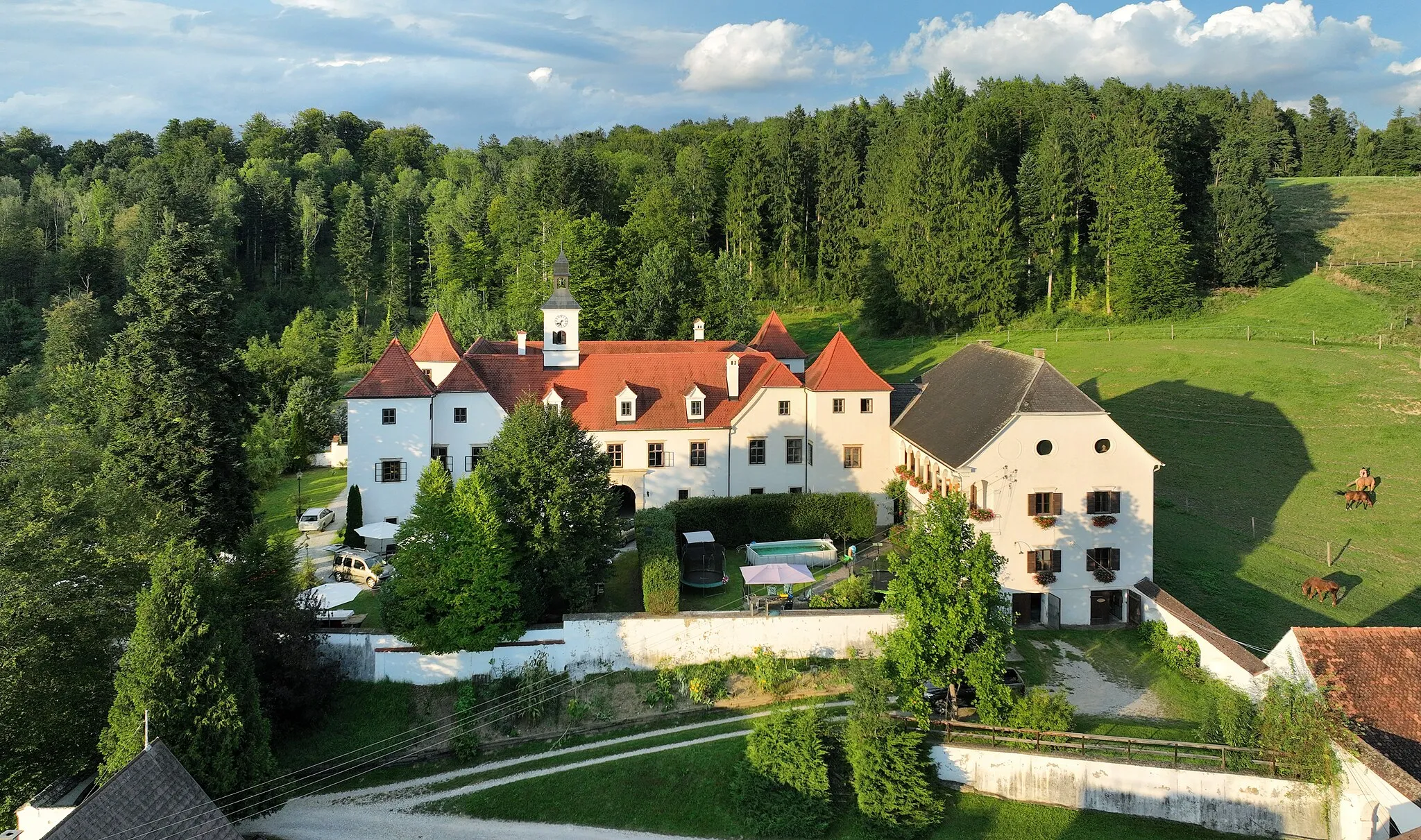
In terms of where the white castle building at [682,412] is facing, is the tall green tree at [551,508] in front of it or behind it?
in front

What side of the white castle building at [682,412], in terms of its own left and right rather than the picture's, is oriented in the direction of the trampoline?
front

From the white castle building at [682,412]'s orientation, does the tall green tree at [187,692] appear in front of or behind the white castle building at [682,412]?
in front

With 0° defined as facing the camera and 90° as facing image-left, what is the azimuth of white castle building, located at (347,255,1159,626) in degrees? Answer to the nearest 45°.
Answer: approximately 0°

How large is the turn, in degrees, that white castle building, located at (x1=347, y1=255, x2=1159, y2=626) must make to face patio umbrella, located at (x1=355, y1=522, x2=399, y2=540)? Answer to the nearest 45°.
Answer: approximately 45° to its right

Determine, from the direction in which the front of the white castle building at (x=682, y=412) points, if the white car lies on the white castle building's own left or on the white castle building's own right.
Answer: on the white castle building's own right

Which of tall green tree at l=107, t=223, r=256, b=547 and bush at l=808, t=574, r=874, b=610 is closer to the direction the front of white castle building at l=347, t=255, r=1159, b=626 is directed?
the bush

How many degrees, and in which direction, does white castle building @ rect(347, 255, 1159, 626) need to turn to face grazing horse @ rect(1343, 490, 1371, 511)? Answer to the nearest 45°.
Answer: approximately 90° to its left
